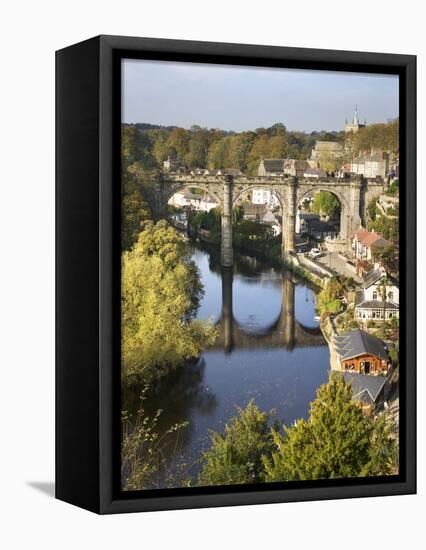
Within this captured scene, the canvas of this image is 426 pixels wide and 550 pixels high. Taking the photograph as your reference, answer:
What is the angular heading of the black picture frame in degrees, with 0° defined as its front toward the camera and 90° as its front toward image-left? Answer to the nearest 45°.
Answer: approximately 315°
